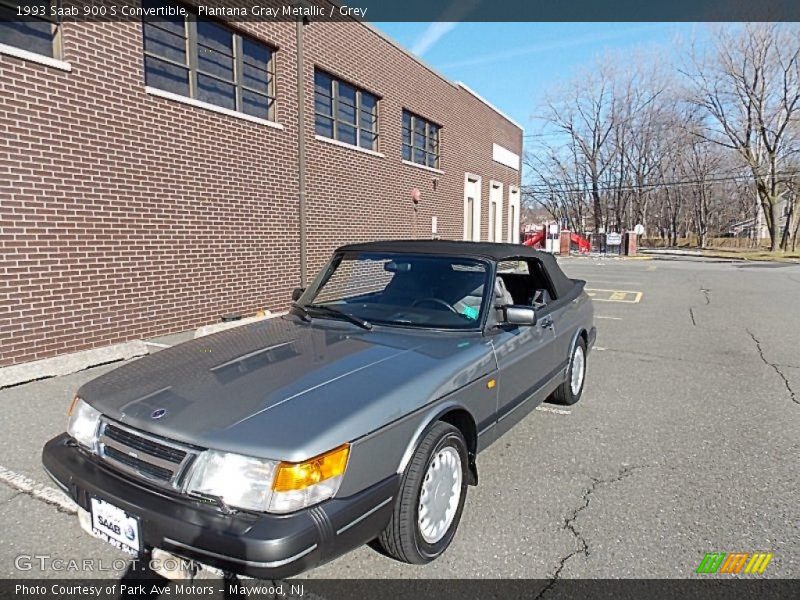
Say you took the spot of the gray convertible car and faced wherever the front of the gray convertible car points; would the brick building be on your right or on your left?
on your right

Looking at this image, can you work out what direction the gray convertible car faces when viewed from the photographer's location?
facing the viewer and to the left of the viewer

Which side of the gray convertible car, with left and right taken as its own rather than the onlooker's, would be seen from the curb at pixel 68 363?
right
